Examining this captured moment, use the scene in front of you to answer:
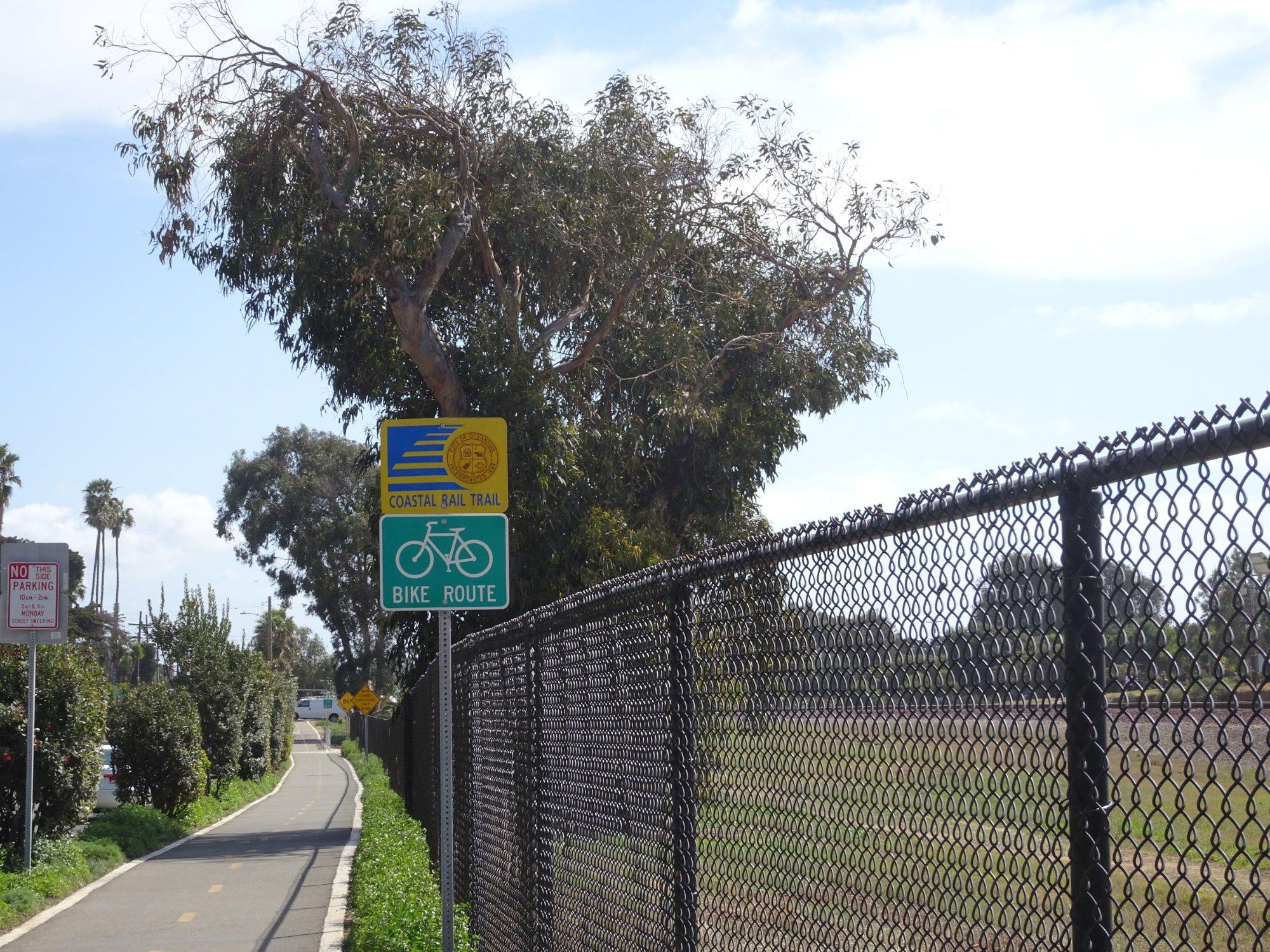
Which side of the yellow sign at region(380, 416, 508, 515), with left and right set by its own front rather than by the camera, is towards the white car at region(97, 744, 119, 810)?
back

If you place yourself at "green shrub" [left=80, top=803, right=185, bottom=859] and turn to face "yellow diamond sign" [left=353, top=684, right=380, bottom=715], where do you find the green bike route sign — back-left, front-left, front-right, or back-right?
back-right

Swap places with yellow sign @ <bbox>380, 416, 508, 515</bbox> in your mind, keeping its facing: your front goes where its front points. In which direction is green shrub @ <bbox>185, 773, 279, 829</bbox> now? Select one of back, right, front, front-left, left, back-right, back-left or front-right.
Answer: back

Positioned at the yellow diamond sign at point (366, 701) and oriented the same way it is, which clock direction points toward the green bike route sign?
The green bike route sign is roughly at 12 o'clock from the yellow diamond sign.

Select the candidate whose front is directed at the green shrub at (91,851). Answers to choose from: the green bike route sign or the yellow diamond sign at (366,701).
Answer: the yellow diamond sign
